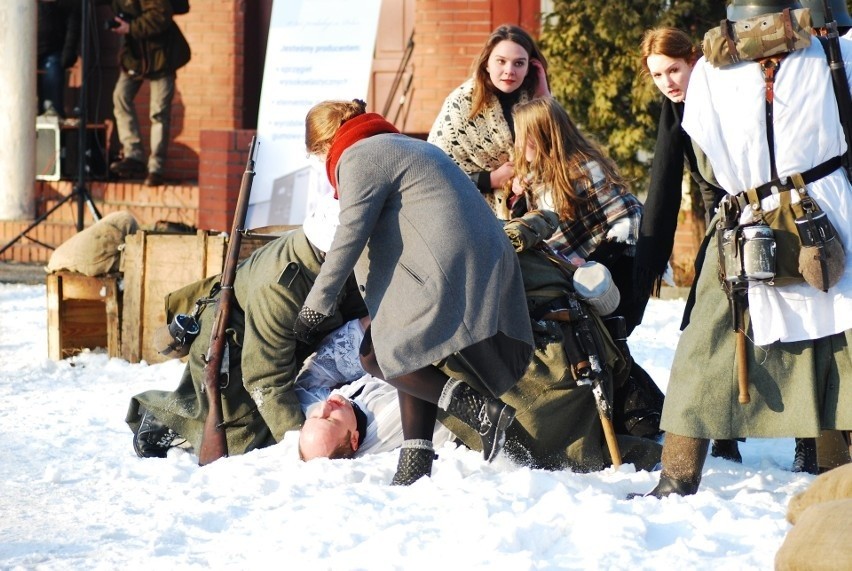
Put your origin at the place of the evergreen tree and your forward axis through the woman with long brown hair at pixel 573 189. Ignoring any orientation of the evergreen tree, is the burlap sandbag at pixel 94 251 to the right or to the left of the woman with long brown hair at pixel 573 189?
right

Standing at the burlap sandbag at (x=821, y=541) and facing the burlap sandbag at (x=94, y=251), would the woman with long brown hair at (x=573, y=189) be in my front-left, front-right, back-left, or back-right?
front-right

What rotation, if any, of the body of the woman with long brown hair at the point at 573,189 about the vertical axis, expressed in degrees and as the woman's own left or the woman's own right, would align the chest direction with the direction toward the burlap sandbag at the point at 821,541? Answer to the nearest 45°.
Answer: approximately 90° to the woman's own left

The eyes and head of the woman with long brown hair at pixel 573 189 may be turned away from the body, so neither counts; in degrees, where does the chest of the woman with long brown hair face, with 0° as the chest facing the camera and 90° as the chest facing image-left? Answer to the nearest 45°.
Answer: approximately 90°

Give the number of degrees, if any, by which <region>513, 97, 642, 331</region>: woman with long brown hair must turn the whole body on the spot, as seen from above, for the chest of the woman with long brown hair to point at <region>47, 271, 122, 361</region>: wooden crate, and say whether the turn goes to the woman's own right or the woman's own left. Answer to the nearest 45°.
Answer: approximately 45° to the woman's own right

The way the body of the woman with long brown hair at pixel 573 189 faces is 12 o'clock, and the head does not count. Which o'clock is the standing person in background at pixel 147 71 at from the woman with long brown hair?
The standing person in background is roughly at 2 o'clock from the woman with long brown hair.

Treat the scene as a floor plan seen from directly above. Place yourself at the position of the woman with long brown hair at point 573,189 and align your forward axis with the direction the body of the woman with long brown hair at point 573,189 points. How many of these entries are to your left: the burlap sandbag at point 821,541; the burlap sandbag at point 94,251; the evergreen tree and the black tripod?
1

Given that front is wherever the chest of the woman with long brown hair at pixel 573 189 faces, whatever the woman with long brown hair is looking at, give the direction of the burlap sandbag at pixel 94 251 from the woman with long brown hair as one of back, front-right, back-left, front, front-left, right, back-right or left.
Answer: front-right

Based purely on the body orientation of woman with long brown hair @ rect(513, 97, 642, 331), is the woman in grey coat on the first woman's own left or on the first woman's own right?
on the first woman's own left

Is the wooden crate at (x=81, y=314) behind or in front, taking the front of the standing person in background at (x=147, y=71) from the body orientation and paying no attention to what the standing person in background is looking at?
in front

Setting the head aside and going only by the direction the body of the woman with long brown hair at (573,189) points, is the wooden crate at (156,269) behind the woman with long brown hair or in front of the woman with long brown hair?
in front

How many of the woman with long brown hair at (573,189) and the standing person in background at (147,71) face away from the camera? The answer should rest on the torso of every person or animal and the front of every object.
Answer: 0

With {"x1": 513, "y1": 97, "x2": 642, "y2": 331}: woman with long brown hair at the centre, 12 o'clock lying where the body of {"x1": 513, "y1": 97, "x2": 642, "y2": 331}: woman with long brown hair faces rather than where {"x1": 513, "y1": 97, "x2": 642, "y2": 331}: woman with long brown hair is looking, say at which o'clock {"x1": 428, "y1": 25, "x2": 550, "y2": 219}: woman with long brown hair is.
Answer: {"x1": 428, "y1": 25, "x2": 550, "y2": 219}: woman with long brown hair is roughly at 2 o'clock from {"x1": 513, "y1": 97, "x2": 642, "y2": 331}: woman with long brown hair.

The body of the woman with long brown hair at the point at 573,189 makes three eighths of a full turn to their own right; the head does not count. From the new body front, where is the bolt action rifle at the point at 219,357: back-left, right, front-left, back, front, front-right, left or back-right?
back-left
